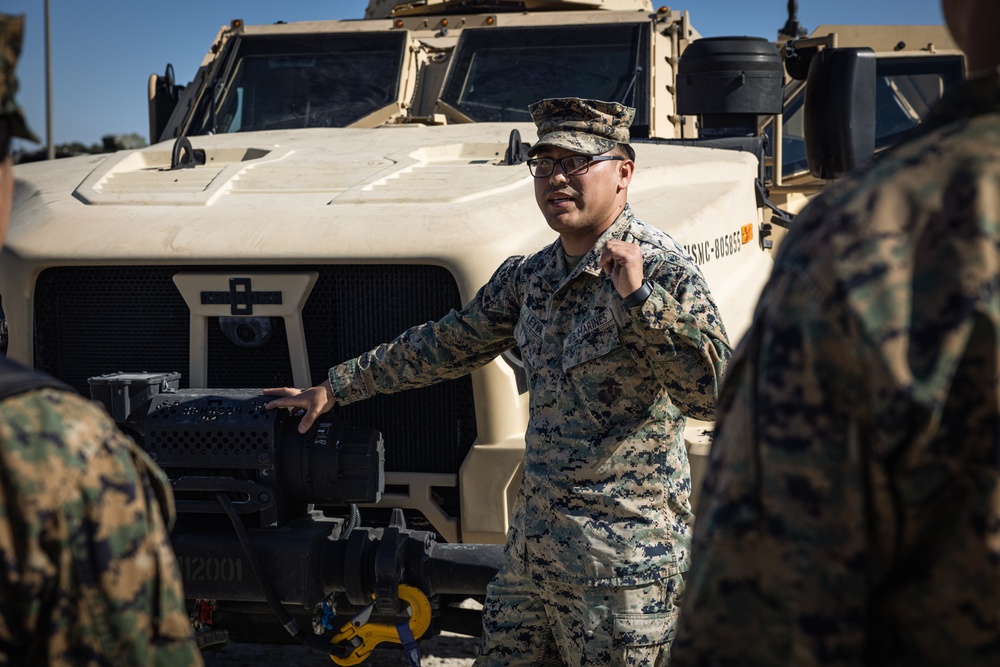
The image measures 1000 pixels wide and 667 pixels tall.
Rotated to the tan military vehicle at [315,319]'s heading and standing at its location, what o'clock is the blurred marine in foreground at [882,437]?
The blurred marine in foreground is roughly at 10 o'clock from the tan military vehicle.

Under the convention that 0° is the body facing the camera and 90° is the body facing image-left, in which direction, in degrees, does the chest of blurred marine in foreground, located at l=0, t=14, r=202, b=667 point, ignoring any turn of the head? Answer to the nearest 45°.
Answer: approximately 225°

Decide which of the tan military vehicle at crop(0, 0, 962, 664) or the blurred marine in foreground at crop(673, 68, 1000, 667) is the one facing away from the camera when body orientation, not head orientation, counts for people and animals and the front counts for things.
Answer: the blurred marine in foreground

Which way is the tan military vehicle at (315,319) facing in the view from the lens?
facing the viewer and to the left of the viewer

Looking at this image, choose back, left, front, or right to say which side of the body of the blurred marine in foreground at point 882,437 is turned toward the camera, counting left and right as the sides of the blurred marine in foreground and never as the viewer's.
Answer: back

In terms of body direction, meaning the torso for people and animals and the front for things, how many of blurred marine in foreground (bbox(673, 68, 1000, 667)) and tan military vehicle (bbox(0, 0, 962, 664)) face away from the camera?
1
